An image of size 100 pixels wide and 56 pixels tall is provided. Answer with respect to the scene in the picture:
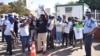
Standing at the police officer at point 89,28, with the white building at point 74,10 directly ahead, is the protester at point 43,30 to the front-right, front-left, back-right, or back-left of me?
front-left

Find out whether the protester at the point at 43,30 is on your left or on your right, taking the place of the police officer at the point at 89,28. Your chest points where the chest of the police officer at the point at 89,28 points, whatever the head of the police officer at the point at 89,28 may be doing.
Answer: on your right

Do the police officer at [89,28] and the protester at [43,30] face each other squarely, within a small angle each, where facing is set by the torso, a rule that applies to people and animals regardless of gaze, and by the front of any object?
no

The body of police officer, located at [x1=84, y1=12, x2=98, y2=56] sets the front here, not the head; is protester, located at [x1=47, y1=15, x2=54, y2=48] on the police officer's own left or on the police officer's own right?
on the police officer's own right

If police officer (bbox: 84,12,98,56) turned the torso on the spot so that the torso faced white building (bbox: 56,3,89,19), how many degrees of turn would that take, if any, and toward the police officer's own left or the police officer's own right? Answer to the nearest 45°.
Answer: approximately 135° to the police officer's own right

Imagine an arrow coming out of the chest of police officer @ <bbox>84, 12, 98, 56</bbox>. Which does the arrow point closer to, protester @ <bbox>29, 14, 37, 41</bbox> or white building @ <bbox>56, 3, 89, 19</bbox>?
the protester
